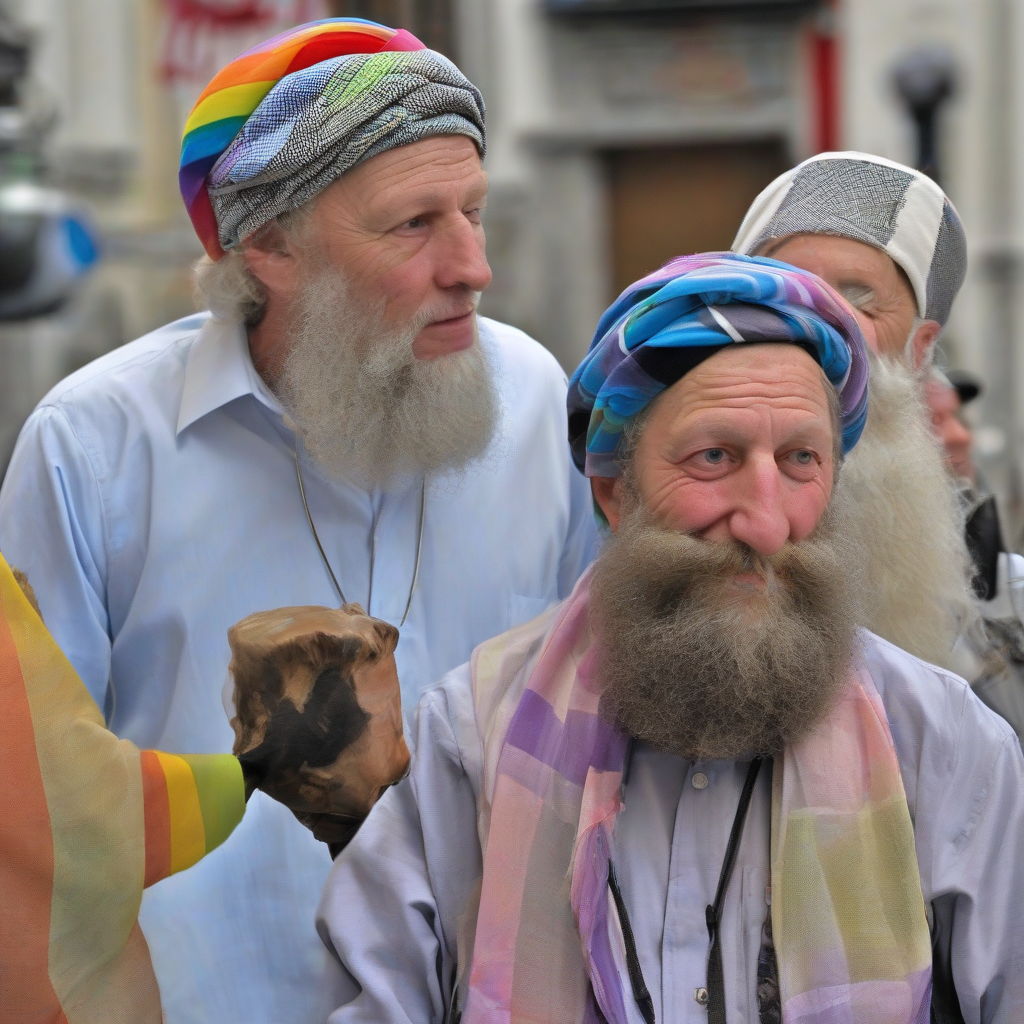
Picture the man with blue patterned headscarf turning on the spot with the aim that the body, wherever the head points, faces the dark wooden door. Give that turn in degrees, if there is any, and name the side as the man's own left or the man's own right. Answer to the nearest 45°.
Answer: approximately 180°

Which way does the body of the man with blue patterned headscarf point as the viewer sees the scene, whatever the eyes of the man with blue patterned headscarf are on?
toward the camera

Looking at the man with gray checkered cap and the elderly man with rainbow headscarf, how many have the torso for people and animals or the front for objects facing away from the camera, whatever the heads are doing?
0

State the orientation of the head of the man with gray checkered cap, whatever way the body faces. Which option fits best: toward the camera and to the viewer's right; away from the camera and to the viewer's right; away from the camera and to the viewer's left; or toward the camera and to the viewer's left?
toward the camera and to the viewer's left

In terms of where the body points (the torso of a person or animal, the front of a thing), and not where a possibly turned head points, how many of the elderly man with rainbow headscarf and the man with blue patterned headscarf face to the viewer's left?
0

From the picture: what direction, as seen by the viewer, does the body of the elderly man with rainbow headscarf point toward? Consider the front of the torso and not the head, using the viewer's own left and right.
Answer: facing the viewer and to the right of the viewer

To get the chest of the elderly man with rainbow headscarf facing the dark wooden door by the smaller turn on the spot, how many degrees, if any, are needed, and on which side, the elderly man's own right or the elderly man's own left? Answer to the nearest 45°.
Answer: approximately 135° to the elderly man's own left

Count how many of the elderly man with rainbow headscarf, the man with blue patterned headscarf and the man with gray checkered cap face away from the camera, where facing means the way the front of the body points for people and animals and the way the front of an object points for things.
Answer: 0

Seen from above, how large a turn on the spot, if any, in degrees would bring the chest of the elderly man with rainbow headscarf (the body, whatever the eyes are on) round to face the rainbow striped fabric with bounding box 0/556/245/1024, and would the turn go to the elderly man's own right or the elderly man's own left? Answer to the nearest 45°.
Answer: approximately 45° to the elderly man's own right

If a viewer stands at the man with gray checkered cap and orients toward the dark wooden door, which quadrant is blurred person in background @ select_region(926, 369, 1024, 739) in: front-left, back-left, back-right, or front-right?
front-right

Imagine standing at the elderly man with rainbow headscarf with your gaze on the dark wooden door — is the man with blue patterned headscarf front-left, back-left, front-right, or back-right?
back-right

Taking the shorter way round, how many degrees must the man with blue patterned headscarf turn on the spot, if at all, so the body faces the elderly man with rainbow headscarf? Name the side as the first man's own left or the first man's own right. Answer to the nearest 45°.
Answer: approximately 135° to the first man's own right

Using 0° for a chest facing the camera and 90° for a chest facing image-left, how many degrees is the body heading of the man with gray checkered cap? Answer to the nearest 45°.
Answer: approximately 45°

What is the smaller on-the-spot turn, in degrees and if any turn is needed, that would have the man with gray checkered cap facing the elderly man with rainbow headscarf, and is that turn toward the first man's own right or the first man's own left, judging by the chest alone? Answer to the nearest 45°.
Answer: approximately 45° to the first man's own right

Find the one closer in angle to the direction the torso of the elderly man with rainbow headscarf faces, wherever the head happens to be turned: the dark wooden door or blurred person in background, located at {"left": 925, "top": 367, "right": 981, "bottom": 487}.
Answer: the blurred person in background

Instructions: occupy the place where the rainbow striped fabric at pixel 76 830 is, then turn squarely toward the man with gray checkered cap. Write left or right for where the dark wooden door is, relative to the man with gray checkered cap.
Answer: left
